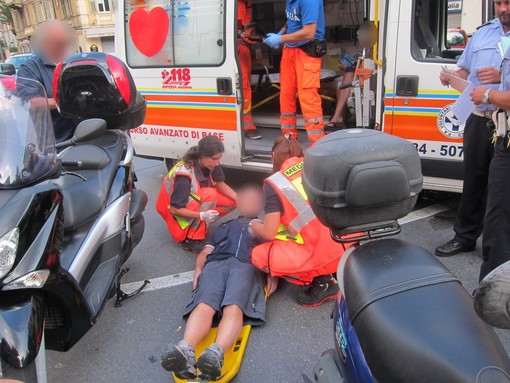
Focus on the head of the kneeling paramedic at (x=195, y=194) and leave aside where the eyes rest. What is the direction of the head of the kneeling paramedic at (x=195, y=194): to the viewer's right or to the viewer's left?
to the viewer's right

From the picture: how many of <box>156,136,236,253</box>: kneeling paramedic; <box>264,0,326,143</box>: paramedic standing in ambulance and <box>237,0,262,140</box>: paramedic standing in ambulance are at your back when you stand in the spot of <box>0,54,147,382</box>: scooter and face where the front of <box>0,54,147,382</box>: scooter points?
3

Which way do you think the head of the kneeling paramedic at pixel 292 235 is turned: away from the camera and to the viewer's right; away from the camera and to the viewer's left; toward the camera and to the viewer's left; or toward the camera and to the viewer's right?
away from the camera and to the viewer's left

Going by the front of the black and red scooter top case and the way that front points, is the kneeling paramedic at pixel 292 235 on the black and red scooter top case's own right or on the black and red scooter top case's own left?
on the black and red scooter top case's own left

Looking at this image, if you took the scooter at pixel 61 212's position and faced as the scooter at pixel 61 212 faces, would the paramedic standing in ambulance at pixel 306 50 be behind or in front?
behind

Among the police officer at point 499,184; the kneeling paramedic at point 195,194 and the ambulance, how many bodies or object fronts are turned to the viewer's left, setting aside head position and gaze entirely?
1
